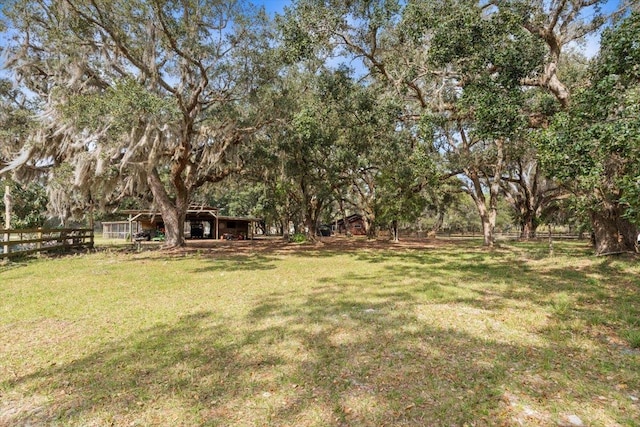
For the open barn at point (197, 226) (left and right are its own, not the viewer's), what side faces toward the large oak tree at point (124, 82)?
front

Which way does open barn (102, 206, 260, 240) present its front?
toward the camera

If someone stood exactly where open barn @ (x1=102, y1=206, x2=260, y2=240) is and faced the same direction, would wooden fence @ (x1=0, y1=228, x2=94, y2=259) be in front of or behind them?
in front
